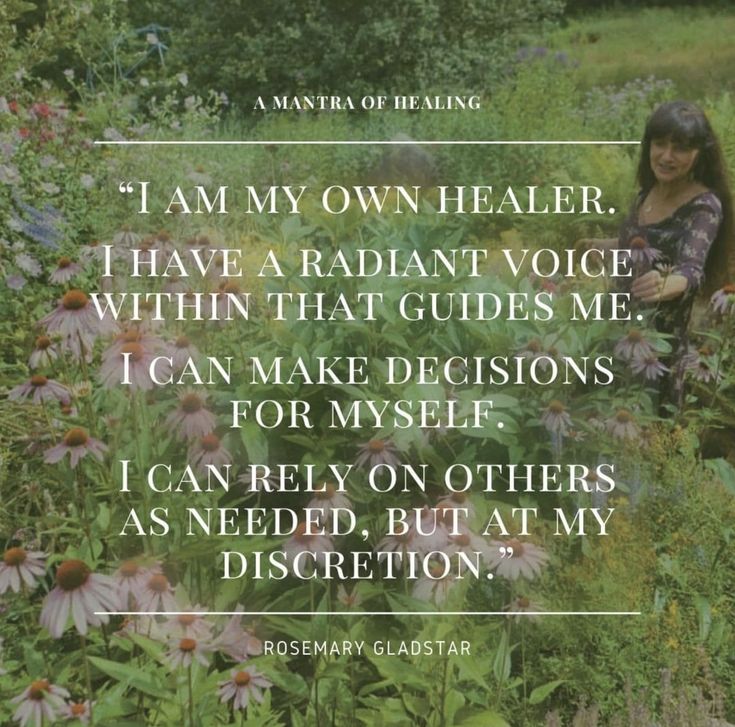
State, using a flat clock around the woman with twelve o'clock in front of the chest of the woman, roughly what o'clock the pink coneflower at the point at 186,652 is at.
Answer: The pink coneflower is roughly at 12 o'clock from the woman.

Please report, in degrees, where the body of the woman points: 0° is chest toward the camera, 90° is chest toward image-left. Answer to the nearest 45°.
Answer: approximately 45°

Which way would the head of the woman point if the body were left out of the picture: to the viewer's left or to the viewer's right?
to the viewer's left

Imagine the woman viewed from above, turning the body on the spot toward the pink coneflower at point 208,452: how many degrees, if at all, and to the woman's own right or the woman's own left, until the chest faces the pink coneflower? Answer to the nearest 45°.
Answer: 0° — they already face it

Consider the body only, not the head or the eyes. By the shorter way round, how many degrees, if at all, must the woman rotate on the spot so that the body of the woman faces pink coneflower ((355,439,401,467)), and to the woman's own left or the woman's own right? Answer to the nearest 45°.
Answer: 0° — they already face it

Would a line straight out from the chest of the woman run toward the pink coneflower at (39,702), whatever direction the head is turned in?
yes
